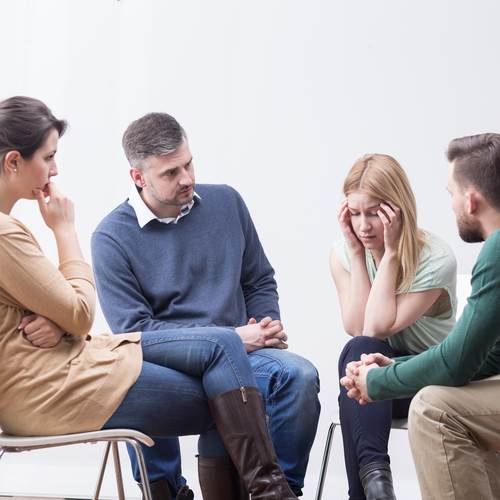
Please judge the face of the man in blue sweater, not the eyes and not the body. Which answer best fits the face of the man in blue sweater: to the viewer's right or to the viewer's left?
to the viewer's right

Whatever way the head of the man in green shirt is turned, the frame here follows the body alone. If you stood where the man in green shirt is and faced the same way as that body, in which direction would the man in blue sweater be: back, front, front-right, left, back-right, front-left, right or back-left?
front-right

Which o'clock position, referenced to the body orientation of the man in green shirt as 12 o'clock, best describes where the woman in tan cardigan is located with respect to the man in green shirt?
The woman in tan cardigan is roughly at 12 o'clock from the man in green shirt.

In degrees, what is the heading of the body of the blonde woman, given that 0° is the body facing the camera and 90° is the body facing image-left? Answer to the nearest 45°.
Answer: approximately 45°

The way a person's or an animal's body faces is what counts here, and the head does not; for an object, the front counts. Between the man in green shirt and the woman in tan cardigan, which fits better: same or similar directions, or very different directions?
very different directions

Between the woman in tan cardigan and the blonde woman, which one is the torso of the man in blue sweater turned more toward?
the blonde woman

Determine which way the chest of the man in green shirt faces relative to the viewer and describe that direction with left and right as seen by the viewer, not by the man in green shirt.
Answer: facing to the left of the viewer

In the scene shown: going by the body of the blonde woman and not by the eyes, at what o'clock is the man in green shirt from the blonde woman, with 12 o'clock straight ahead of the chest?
The man in green shirt is roughly at 10 o'clock from the blonde woman.

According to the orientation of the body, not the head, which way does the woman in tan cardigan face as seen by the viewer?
to the viewer's right

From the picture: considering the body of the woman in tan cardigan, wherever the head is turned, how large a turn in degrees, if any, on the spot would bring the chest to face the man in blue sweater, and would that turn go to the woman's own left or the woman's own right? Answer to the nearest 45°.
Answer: approximately 45° to the woman's own left

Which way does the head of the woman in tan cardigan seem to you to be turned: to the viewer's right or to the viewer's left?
to the viewer's right
